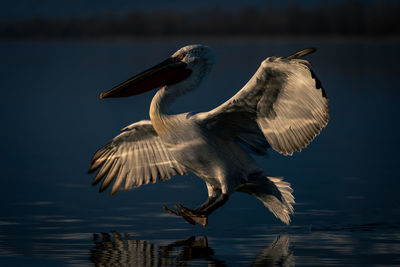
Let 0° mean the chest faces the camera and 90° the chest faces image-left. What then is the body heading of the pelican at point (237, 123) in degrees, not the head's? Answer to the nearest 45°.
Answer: approximately 45°
